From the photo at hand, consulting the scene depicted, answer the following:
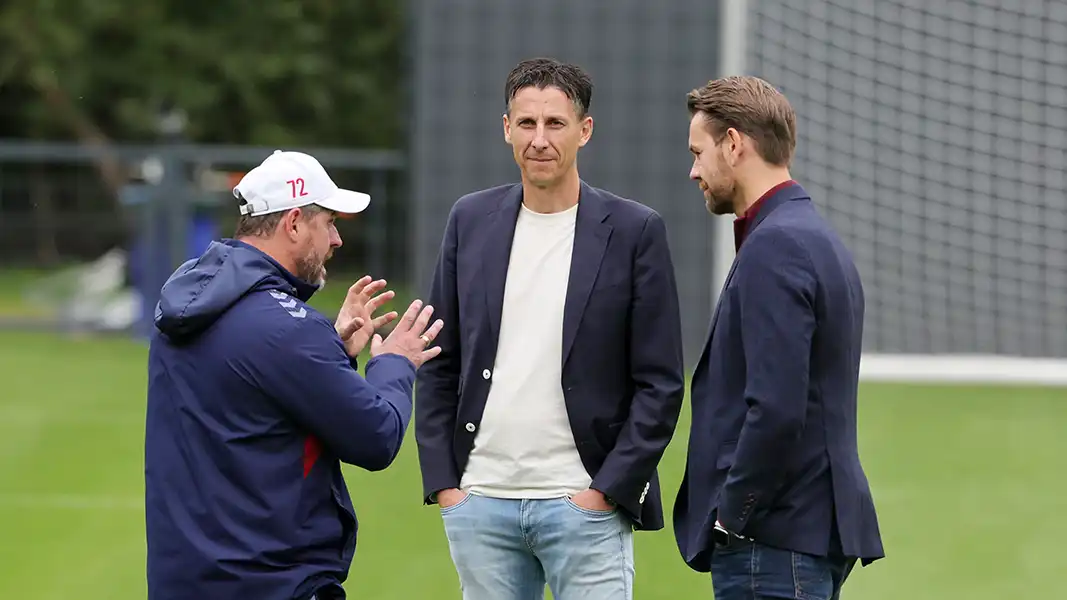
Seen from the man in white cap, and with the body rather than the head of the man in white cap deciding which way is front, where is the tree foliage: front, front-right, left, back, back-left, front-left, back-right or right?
front-left

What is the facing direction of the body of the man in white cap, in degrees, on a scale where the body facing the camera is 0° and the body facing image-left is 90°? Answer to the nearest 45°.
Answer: approximately 225°

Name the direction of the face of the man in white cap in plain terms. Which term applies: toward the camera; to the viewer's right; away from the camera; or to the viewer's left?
to the viewer's right
